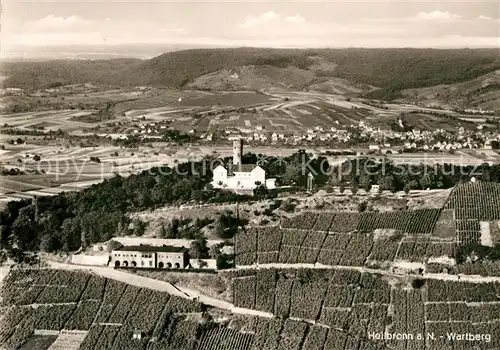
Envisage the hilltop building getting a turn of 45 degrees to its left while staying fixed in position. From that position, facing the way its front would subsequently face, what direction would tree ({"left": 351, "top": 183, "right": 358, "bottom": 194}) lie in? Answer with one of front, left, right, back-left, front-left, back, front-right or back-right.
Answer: front-left

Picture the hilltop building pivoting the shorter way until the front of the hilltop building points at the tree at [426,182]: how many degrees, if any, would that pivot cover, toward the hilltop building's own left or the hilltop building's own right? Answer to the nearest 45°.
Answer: approximately 90° to the hilltop building's own left

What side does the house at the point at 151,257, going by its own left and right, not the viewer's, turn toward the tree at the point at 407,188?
left

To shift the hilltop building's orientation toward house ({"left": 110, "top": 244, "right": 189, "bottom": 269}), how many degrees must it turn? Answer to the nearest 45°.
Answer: approximately 45° to its right

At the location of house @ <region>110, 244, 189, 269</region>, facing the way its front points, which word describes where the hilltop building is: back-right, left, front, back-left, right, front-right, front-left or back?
back-left

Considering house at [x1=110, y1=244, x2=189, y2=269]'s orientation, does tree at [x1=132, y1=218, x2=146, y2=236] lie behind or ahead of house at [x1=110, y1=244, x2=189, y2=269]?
behind

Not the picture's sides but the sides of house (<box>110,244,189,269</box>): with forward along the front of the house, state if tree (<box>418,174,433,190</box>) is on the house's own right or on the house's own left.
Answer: on the house's own left

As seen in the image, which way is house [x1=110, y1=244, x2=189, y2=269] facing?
toward the camera

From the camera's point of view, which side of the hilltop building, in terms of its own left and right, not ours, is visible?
front

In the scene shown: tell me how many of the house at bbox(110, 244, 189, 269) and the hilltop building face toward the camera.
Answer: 2

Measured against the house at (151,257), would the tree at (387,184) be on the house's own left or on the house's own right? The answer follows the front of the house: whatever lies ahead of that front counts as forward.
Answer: on the house's own left

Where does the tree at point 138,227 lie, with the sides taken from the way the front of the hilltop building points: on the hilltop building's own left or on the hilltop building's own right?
on the hilltop building's own right

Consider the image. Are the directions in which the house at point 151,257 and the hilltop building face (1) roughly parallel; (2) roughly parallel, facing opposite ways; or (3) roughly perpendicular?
roughly parallel
